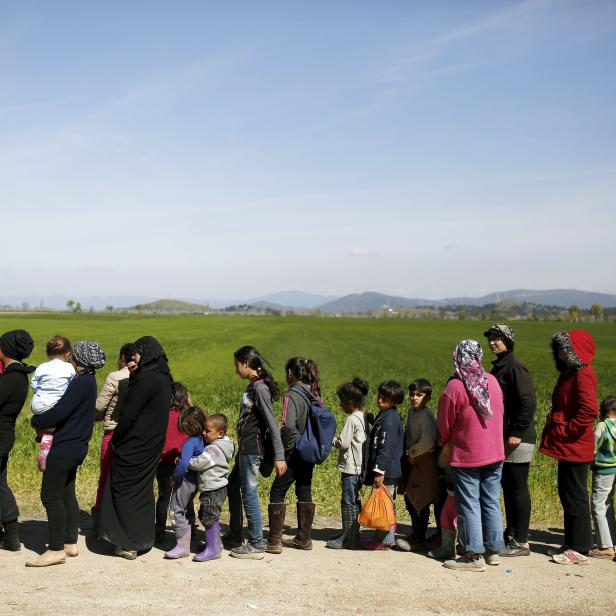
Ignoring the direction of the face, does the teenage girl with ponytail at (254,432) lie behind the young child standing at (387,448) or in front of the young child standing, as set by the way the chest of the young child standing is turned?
in front

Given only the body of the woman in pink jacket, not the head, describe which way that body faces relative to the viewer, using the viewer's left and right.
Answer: facing away from the viewer and to the left of the viewer

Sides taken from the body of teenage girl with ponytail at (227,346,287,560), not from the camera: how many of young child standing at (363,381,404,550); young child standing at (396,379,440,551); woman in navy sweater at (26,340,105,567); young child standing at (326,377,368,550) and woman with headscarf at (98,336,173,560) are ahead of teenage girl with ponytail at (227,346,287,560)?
2

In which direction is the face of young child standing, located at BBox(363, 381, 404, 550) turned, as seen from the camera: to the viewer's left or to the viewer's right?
to the viewer's left

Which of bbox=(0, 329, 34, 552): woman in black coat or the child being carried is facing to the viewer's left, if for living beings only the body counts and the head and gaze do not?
the woman in black coat

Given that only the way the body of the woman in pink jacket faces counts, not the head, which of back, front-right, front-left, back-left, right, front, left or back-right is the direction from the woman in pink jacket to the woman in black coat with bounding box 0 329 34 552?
front-left

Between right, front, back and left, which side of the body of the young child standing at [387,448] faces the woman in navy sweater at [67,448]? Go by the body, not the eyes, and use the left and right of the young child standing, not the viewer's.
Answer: front

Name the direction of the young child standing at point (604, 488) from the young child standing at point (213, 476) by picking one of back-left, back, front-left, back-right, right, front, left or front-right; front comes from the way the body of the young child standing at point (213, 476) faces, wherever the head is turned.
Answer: back

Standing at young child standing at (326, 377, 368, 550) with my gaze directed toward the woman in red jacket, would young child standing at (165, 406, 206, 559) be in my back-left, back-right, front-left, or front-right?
back-right

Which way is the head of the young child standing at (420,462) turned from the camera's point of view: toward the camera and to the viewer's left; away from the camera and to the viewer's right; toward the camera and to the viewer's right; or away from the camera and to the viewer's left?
toward the camera and to the viewer's left

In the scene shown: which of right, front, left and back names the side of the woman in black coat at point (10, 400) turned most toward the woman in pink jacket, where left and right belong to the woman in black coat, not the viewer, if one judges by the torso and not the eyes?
back

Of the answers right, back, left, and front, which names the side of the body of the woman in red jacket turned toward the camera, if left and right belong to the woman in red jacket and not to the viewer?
left

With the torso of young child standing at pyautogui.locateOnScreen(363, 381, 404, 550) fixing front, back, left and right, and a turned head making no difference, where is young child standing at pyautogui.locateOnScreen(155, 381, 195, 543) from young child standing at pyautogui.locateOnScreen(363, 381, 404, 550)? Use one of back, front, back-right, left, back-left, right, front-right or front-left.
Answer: front

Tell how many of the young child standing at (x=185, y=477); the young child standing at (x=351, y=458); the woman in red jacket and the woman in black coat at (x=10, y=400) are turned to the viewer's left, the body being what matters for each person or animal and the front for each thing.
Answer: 4

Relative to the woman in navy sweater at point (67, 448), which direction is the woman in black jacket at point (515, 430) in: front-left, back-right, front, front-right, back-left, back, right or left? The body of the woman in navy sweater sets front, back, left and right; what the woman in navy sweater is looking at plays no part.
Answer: back

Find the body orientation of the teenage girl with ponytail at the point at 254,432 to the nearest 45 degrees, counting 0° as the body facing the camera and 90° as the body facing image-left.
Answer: approximately 90°
